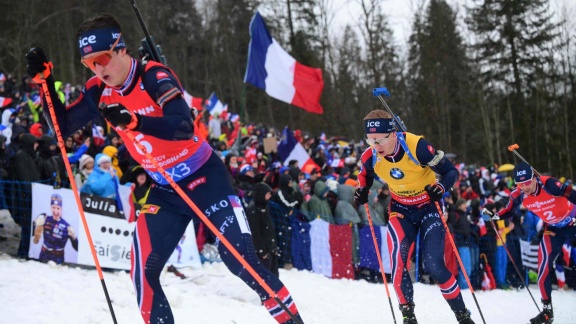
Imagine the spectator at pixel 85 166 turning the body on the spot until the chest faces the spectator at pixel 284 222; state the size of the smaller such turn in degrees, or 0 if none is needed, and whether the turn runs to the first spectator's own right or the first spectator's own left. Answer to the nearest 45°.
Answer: approximately 45° to the first spectator's own left

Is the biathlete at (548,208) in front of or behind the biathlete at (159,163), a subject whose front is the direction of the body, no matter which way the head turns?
behind
